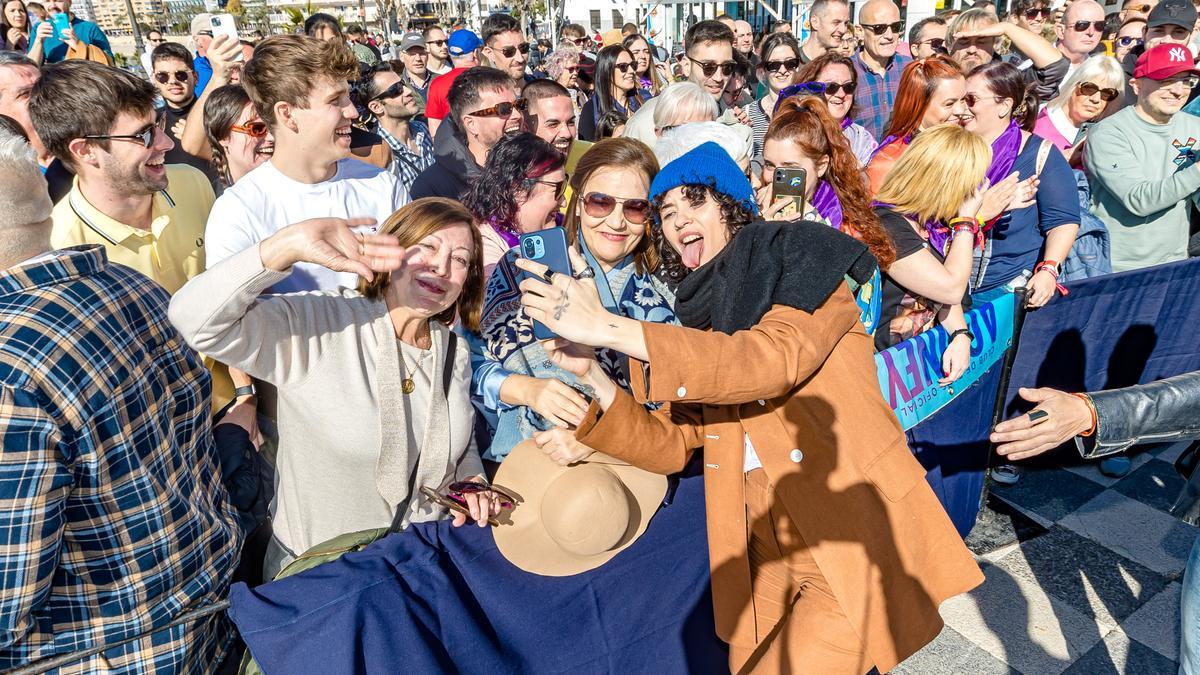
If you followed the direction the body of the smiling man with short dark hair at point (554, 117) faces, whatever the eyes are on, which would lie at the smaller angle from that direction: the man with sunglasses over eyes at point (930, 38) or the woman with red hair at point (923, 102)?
the woman with red hair

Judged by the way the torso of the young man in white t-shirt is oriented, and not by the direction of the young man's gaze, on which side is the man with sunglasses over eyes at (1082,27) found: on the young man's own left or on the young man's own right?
on the young man's own left

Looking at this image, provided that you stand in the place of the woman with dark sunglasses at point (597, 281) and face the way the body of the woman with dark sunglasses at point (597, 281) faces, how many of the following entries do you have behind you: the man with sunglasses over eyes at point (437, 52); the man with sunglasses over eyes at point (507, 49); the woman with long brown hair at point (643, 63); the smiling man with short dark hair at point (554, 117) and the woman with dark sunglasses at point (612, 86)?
5

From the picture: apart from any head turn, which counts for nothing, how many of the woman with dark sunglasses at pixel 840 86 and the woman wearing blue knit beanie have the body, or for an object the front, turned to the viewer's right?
0

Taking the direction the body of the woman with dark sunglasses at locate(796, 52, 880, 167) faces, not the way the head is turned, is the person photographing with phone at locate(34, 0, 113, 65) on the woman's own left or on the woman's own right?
on the woman's own right

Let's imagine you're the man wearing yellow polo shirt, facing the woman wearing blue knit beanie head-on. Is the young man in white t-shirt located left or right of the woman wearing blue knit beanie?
left

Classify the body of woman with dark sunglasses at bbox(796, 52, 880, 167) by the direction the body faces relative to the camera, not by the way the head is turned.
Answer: toward the camera

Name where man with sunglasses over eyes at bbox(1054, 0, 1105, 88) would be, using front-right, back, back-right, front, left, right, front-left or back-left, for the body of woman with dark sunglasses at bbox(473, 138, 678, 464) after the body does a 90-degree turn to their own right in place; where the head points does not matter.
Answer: back-right

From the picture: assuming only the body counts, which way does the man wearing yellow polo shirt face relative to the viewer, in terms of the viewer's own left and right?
facing the viewer and to the right of the viewer

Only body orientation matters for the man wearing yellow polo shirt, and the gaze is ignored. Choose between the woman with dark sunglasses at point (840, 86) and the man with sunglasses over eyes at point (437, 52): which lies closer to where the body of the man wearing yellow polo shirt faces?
the woman with dark sunglasses

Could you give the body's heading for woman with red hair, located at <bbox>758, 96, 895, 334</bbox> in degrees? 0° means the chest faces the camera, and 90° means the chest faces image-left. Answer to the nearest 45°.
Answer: approximately 45°
